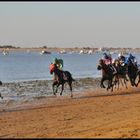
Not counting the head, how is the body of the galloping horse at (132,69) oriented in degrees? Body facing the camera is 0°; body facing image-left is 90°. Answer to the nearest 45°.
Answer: approximately 45°

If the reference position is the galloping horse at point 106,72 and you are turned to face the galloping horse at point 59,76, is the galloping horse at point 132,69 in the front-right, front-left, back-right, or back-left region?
back-right

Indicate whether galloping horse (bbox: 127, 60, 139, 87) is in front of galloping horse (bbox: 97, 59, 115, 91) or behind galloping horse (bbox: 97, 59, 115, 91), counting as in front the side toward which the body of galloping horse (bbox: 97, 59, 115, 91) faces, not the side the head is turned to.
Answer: behind

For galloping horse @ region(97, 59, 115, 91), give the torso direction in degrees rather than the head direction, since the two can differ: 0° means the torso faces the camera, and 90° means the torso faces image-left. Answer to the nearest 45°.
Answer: approximately 45°

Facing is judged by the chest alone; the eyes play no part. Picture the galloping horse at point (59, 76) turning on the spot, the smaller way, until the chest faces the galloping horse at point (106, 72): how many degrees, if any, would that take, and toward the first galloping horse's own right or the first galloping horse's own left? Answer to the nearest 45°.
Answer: approximately 180°

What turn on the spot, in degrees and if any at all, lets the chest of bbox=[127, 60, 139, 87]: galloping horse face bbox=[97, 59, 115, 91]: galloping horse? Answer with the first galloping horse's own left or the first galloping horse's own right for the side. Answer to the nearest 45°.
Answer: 0° — it already faces it

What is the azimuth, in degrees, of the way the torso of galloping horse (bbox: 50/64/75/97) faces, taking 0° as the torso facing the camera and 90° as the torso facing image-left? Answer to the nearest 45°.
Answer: approximately 45°
